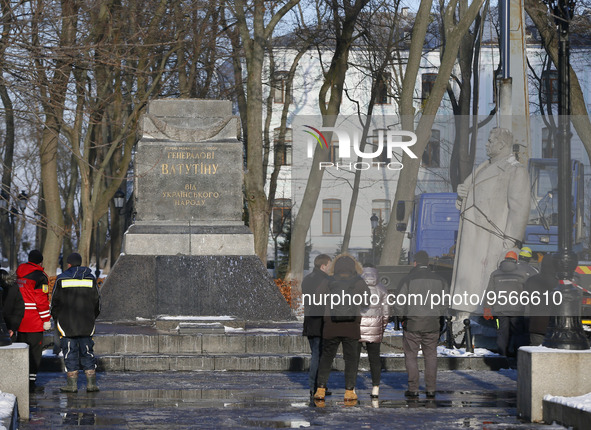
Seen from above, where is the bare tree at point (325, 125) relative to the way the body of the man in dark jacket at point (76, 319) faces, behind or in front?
in front

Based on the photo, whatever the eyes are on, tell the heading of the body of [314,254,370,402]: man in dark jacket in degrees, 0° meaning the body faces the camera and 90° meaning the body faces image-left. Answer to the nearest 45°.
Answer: approximately 180°

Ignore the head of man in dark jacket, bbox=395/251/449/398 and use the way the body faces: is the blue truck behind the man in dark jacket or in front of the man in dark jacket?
in front

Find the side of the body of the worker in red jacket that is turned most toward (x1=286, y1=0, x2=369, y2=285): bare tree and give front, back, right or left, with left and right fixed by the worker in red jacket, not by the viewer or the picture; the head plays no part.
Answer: front

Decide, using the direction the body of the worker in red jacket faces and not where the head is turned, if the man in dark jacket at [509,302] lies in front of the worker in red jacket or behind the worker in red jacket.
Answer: in front

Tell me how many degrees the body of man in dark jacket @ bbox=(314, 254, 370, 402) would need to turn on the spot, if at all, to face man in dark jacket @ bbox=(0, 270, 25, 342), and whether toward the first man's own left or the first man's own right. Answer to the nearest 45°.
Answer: approximately 90° to the first man's own left

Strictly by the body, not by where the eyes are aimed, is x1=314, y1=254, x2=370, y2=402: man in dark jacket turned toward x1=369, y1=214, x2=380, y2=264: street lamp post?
yes

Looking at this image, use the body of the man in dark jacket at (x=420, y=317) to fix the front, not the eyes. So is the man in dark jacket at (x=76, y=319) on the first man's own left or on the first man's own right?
on the first man's own left

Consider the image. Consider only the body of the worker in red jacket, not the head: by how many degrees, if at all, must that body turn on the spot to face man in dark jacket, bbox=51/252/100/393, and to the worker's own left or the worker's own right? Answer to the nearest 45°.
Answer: approximately 90° to the worker's own right

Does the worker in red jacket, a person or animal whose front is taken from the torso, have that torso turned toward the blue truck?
yes

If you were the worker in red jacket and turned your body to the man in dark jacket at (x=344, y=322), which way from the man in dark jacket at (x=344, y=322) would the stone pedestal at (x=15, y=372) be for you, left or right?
right

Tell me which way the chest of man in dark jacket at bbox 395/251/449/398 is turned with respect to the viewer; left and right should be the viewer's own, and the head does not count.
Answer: facing away from the viewer
